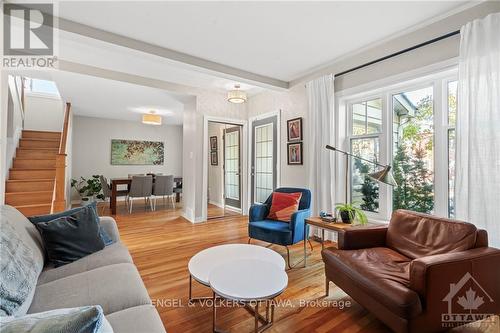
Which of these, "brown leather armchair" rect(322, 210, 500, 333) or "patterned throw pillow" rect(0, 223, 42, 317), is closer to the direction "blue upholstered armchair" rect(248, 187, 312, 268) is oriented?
the patterned throw pillow

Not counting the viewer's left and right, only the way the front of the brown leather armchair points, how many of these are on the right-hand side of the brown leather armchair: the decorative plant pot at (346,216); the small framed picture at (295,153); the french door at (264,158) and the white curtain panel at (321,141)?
4

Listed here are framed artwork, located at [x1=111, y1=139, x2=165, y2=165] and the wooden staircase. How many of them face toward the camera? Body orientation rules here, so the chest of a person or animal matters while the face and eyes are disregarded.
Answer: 2

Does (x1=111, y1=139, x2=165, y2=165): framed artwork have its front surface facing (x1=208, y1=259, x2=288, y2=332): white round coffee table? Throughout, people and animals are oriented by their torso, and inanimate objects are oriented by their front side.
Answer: yes

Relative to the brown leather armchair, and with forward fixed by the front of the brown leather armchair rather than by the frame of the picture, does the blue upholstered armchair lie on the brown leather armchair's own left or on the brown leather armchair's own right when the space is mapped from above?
on the brown leather armchair's own right

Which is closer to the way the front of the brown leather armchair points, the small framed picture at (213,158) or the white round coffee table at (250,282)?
the white round coffee table

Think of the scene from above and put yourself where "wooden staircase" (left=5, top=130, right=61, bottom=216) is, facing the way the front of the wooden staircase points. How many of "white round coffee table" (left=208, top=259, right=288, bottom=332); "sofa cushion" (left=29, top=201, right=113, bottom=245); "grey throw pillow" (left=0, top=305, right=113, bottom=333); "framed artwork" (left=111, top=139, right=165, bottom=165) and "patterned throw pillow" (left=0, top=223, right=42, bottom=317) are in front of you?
4

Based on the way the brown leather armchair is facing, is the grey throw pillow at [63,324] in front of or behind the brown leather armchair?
in front

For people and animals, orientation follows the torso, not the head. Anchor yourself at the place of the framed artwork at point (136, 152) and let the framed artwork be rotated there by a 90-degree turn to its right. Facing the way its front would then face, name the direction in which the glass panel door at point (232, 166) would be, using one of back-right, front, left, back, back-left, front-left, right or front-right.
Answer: back-left

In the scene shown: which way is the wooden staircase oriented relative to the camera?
toward the camera

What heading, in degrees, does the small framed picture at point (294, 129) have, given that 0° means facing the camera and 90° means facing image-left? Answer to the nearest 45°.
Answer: approximately 45°

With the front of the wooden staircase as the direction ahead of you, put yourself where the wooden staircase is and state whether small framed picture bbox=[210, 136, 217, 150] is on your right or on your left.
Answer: on your left

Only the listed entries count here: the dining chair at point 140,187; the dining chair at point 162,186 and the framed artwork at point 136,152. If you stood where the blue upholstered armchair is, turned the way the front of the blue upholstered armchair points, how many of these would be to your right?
3

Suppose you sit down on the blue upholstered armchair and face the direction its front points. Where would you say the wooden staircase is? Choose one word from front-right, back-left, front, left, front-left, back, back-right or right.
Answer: front-right

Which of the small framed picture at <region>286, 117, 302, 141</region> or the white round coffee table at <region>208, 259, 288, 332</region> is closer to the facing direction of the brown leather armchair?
the white round coffee table

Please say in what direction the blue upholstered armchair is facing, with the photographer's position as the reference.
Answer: facing the viewer and to the left of the viewer

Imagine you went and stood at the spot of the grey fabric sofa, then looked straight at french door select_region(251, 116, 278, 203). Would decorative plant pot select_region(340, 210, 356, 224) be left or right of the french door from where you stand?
right

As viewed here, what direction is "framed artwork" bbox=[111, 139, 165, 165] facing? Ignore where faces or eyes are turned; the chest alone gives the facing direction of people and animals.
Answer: toward the camera

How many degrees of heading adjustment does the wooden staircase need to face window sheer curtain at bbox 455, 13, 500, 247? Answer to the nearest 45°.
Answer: approximately 45° to its left

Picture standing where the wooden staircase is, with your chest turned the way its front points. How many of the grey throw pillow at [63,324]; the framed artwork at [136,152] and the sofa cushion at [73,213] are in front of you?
2
